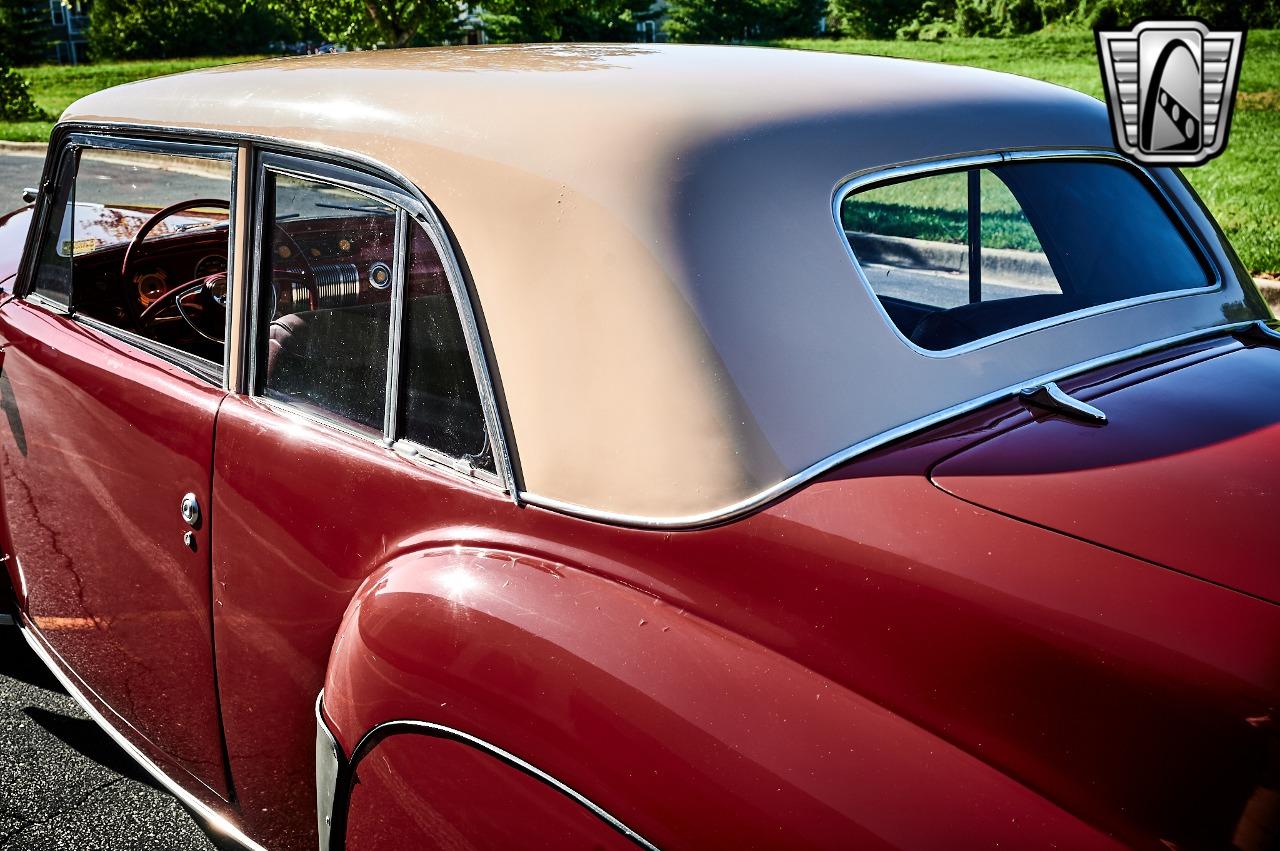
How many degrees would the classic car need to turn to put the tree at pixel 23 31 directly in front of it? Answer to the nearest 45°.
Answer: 0° — it already faces it

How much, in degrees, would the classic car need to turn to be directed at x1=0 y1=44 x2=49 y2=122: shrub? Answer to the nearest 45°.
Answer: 0° — it already faces it

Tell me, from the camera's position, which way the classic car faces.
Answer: facing away from the viewer and to the left of the viewer

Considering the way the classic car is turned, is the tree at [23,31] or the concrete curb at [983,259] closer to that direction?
the tree

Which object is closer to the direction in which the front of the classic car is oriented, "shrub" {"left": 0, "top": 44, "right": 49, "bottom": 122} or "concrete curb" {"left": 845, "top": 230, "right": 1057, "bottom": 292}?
the shrub

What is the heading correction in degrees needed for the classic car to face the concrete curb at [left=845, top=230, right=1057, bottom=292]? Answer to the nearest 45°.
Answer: approximately 90° to its right
